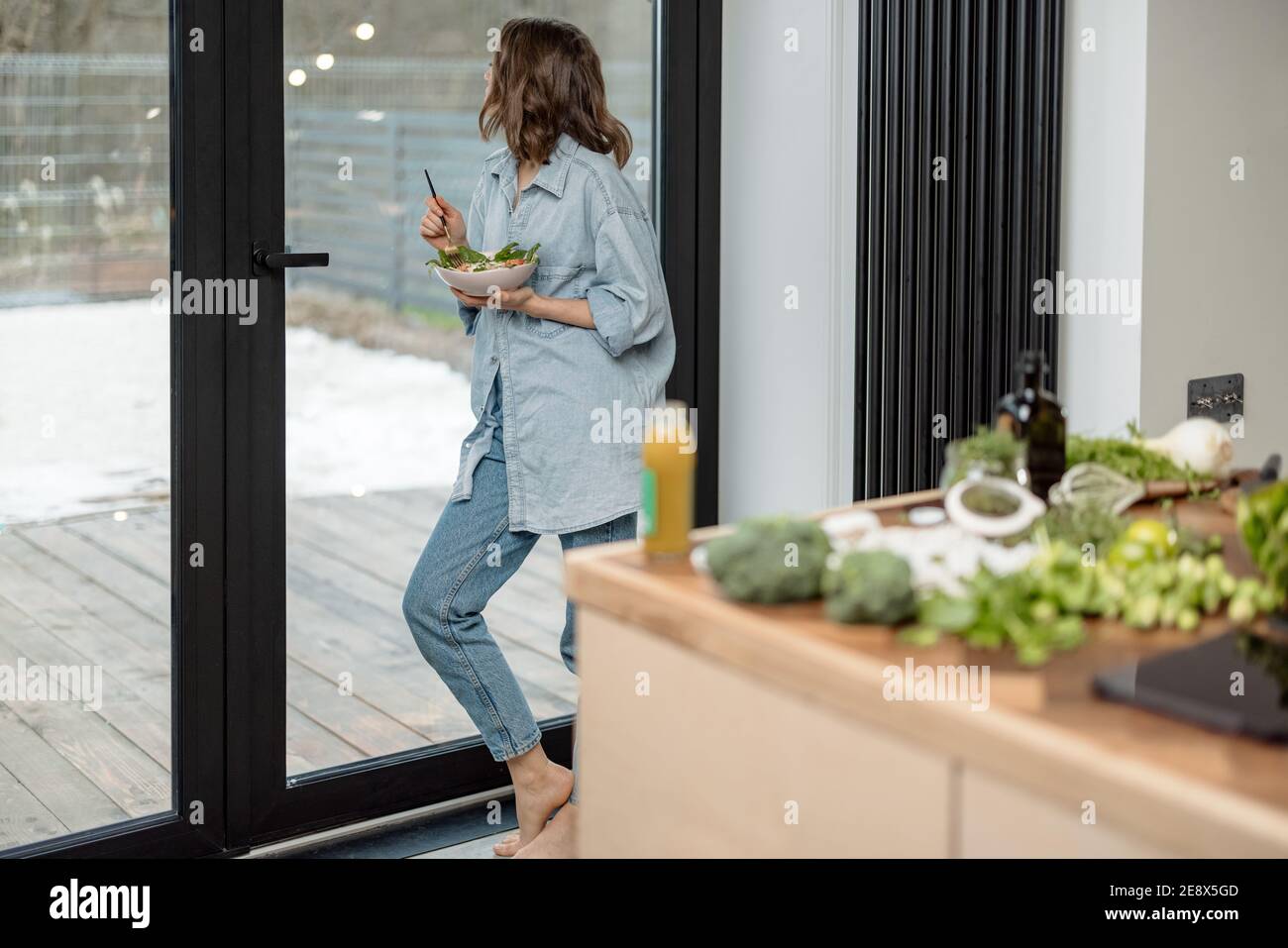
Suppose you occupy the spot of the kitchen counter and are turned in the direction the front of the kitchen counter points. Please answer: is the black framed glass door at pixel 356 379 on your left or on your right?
on your right

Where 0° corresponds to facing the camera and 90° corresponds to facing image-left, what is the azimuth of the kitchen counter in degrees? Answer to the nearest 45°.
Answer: approximately 45°

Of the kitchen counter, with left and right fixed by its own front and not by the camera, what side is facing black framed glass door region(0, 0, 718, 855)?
right

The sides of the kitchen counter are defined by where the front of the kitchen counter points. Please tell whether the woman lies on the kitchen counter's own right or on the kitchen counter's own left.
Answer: on the kitchen counter's own right

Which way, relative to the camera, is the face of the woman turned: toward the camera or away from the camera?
away from the camera
